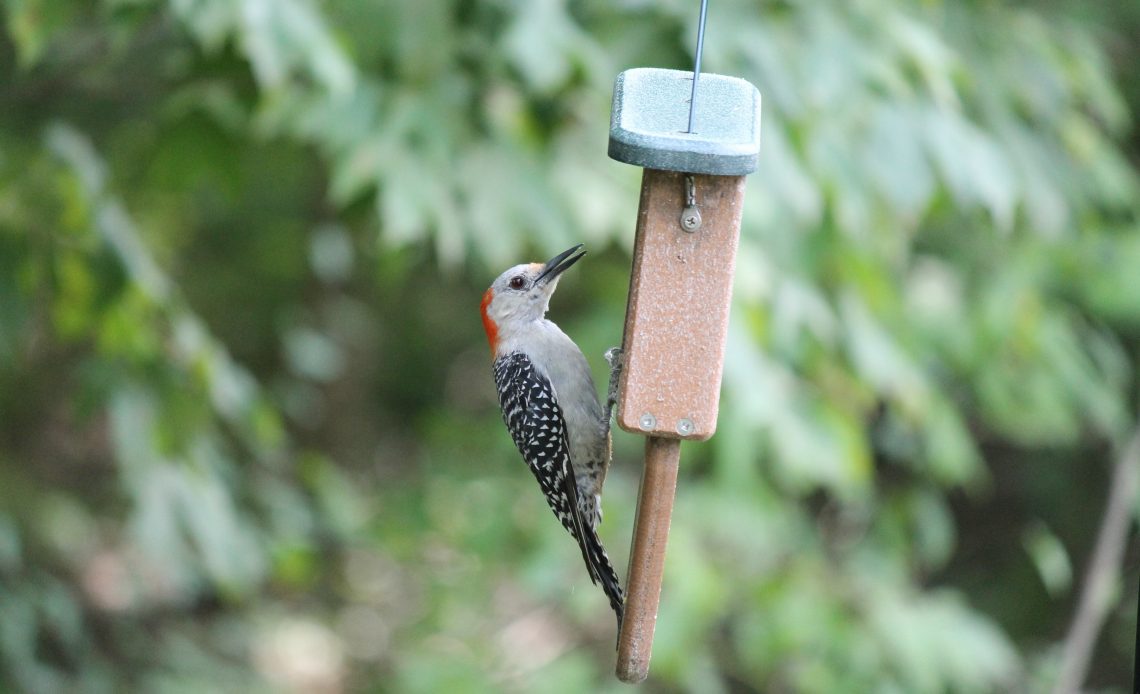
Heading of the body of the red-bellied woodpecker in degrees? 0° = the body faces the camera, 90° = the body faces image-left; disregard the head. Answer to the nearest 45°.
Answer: approximately 270°
